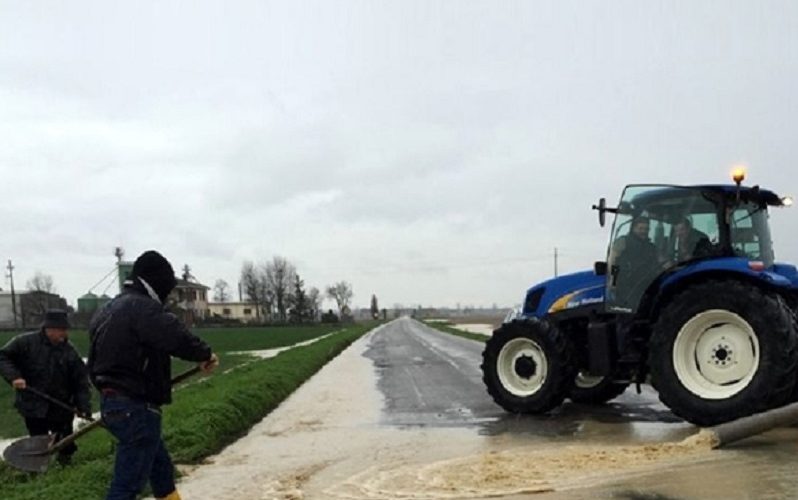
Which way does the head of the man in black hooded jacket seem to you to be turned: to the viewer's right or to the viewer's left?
to the viewer's right

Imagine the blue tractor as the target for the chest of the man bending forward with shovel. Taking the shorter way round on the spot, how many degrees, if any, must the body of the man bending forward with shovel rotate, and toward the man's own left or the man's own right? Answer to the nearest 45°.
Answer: approximately 45° to the man's own left

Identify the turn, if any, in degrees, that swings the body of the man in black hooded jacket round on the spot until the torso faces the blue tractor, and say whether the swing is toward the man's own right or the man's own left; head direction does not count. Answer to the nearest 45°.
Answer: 0° — they already face it

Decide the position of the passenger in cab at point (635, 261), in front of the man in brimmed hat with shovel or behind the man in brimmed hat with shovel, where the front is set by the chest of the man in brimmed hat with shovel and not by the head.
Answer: in front

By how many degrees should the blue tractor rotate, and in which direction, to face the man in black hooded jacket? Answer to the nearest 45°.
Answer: approximately 90° to its left

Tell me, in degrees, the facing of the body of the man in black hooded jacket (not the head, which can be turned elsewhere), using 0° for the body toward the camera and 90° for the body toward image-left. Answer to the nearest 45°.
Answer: approximately 225°

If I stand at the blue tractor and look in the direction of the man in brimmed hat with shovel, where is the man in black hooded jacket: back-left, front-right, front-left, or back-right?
front-left

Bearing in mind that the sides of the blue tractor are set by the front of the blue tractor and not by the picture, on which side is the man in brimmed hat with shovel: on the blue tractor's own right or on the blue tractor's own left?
on the blue tractor's own left

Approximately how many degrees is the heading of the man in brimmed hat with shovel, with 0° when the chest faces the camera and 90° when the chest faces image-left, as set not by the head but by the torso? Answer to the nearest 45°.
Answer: approximately 315°

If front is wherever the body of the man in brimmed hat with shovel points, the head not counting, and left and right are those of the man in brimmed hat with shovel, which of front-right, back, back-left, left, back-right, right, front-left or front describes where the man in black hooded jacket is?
front-right

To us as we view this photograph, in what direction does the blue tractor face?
facing away from the viewer and to the left of the viewer

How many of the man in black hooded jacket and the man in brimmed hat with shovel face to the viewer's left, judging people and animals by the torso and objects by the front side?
0

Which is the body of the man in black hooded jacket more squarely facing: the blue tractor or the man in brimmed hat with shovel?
the blue tractor

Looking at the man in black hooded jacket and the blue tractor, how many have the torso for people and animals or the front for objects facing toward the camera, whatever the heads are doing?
0
